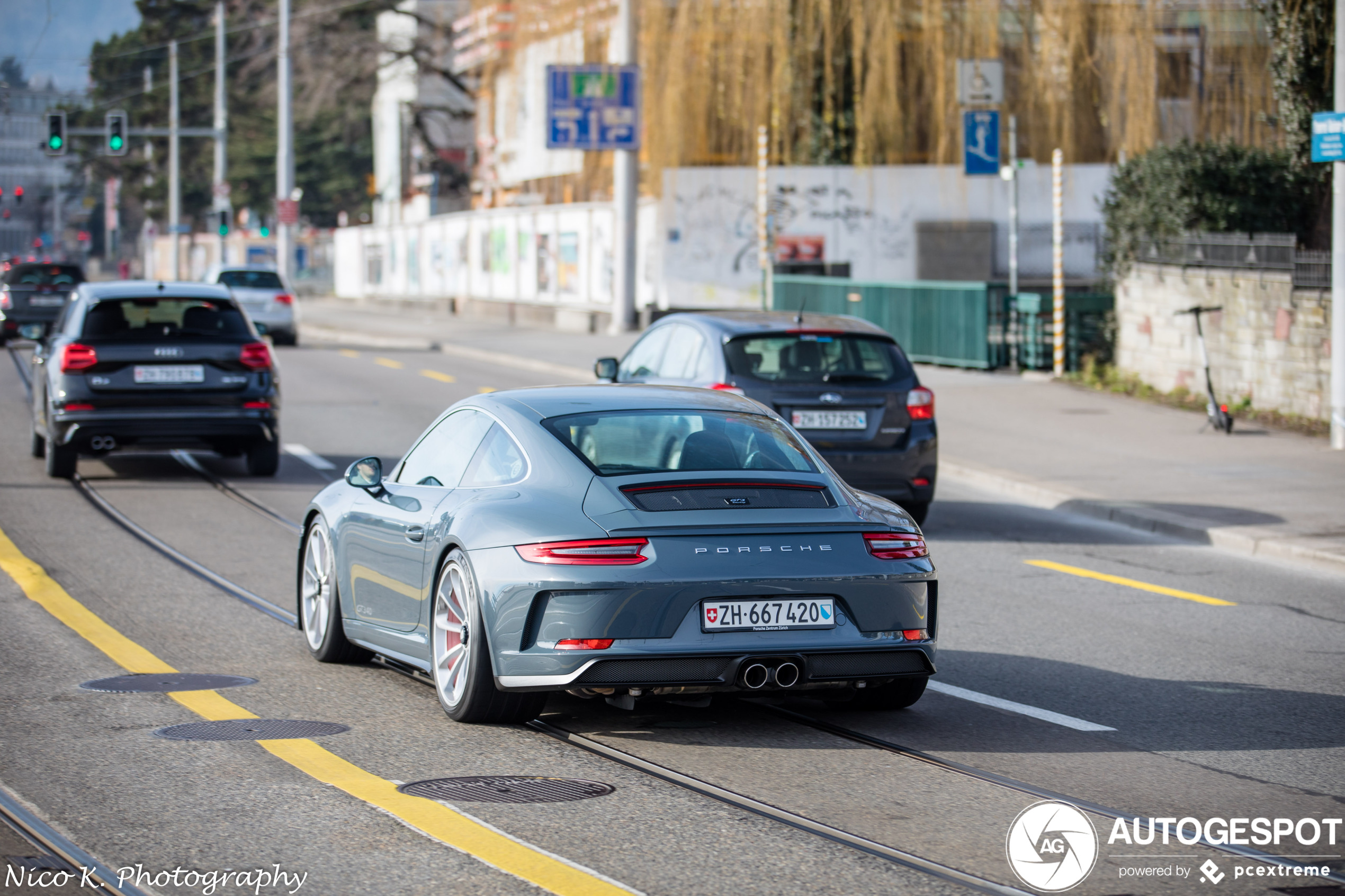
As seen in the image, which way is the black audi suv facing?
away from the camera

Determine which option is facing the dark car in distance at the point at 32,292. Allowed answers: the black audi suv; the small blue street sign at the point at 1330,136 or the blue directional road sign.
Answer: the black audi suv

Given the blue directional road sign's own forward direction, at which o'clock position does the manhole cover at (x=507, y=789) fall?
The manhole cover is roughly at 12 o'clock from the blue directional road sign.

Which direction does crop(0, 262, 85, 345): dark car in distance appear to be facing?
away from the camera

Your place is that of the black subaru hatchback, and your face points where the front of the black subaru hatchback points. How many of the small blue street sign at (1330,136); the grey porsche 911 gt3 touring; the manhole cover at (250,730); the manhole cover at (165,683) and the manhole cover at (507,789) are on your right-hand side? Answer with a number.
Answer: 1

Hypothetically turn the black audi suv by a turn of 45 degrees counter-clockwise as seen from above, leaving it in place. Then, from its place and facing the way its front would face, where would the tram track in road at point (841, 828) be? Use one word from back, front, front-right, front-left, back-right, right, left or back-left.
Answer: back-left

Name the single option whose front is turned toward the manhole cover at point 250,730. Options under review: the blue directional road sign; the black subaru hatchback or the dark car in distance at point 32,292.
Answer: the blue directional road sign

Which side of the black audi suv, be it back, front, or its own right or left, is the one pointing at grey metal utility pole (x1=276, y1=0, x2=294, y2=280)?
front

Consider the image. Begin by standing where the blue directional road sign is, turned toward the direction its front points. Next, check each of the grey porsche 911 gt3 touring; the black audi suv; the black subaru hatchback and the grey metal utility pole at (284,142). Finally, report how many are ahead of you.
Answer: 3

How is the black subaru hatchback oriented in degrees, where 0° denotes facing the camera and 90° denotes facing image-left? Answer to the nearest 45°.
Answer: approximately 135°

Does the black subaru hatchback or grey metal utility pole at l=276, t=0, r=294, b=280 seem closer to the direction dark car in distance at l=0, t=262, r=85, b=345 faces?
the grey metal utility pole

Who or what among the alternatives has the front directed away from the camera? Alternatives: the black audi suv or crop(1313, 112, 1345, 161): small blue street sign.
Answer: the black audi suv

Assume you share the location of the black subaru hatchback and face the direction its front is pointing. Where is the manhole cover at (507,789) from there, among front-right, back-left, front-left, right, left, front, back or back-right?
back-left

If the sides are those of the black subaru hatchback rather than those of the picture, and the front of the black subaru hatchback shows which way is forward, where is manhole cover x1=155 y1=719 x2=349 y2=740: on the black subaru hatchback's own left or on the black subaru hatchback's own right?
on the black subaru hatchback's own left

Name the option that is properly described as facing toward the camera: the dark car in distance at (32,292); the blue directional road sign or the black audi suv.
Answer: the blue directional road sign

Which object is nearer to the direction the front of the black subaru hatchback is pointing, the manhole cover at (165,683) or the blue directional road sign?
the blue directional road sign
